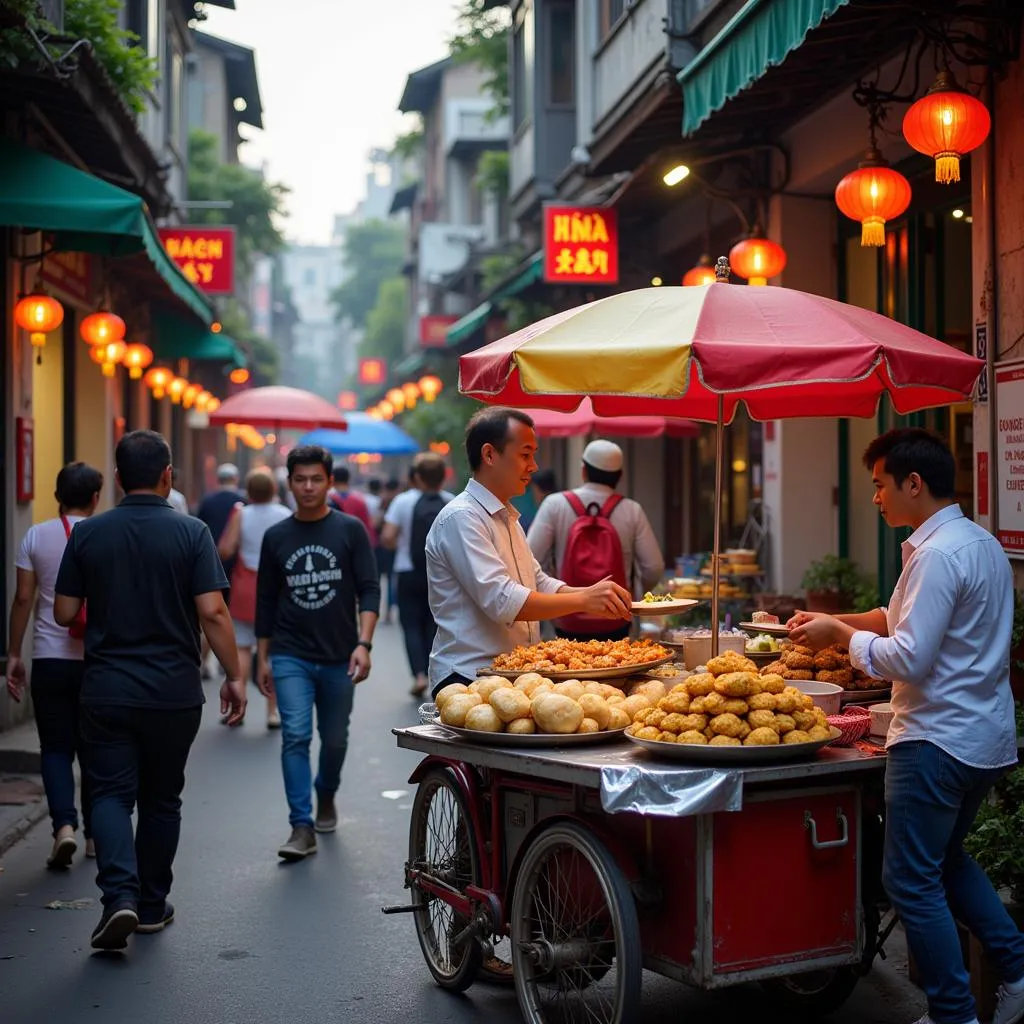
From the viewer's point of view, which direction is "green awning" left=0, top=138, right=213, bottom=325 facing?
to the viewer's right

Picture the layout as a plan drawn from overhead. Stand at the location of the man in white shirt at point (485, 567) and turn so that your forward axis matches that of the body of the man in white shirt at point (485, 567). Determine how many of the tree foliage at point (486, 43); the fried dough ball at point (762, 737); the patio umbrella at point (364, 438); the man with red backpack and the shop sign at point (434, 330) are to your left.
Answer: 4

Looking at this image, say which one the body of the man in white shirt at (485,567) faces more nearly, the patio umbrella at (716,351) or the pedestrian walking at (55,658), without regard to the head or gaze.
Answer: the patio umbrella

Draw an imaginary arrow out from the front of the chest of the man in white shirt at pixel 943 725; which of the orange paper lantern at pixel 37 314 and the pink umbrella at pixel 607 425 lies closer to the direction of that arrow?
the orange paper lantern

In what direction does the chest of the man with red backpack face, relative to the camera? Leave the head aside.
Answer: away from the camera

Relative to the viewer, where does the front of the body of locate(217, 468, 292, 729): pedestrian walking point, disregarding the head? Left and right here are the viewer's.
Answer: facing away from the viewer

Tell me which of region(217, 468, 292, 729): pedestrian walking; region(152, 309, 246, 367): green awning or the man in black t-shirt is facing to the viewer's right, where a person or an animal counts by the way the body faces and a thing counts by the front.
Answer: the green awning

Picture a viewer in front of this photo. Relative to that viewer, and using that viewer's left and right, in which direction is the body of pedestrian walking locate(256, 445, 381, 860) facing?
facing the viewer

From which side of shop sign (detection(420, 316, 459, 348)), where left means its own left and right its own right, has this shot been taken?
front

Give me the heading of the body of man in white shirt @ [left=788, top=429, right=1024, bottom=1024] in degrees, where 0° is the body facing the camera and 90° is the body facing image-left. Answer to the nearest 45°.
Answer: approximately 90°

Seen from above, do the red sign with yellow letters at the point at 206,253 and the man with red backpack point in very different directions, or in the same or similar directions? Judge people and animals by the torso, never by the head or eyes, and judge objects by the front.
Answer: very different directions

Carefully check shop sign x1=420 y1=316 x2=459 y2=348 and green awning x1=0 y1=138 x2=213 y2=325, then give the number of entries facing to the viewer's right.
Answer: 1

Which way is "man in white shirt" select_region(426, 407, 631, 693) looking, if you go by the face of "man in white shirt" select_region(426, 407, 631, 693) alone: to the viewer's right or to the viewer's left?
to the viewer's right

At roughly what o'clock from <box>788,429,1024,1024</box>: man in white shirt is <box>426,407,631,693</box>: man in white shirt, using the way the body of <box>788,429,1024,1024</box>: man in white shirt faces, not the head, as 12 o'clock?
<box>426,407,631,693</box>: man in white shirt is roughly at 1 o'clock from <box>788,429,1024,1024</box>: man in white shirt.

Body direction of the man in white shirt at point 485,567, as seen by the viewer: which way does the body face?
to the viewer's right
